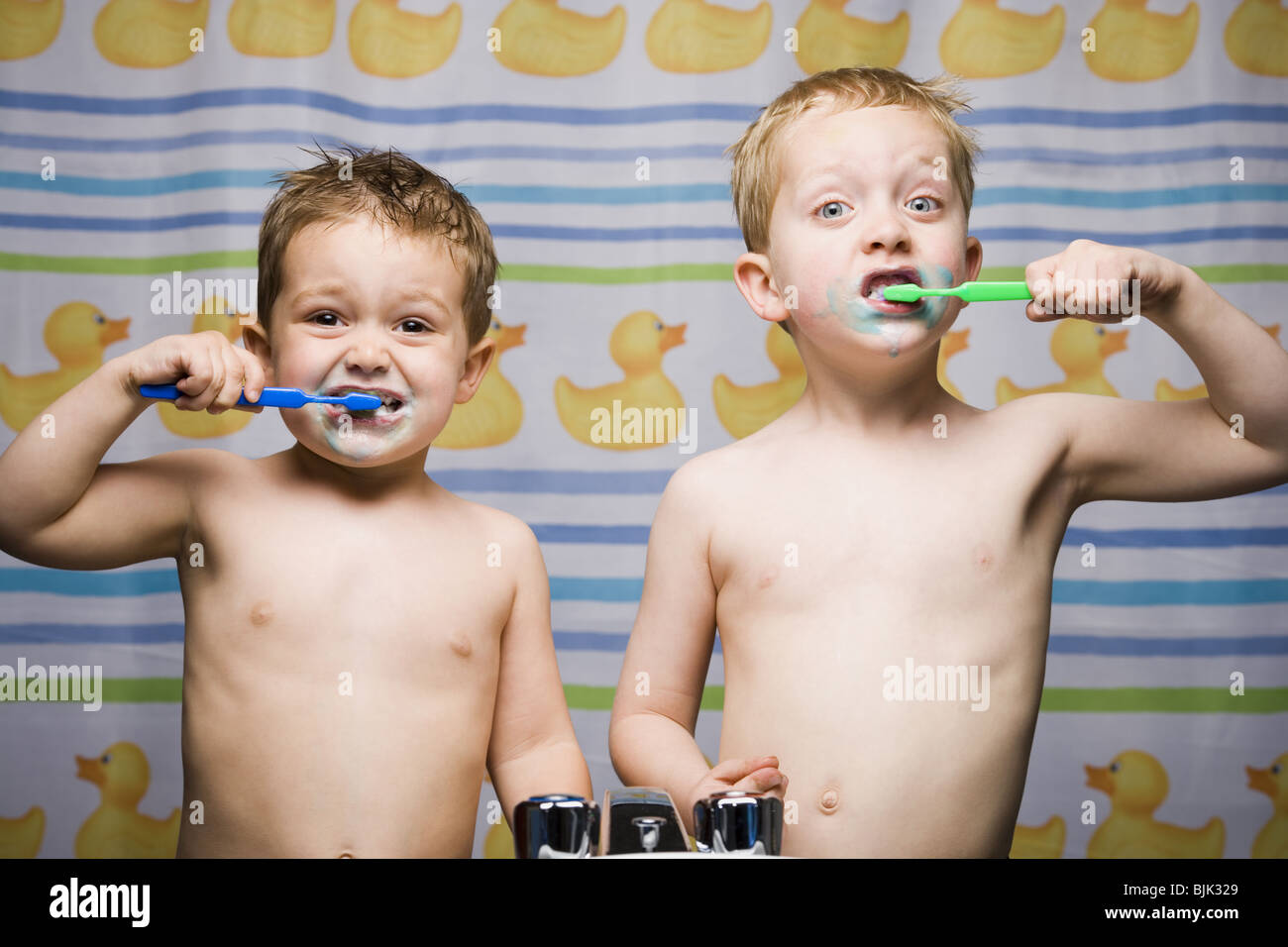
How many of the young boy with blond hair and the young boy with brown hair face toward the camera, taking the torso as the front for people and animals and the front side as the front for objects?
2

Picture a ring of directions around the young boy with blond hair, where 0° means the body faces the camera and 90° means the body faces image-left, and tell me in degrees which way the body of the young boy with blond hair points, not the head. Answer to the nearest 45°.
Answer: approximately 0°

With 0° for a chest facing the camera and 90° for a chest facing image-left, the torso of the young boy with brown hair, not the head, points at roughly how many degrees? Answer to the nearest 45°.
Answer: approximately 0°
